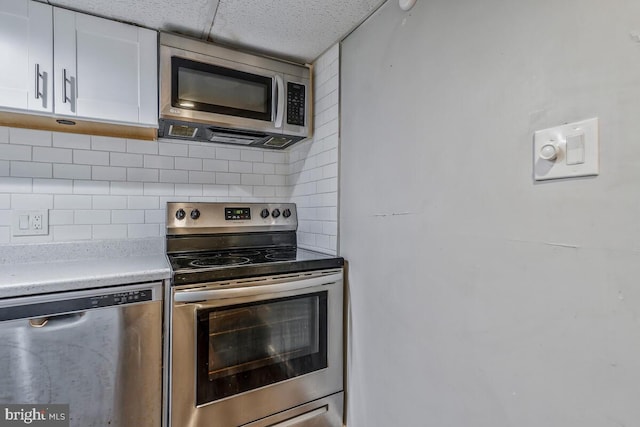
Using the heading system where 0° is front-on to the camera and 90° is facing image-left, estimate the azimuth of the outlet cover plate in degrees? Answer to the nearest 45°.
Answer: approximately 0°

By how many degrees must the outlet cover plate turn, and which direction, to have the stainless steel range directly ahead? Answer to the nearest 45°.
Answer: approximately 45° to its left

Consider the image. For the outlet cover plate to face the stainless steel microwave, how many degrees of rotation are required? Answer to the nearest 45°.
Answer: approximately 45° to its left

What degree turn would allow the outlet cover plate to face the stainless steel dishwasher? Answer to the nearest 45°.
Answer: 0° — it already faces it
